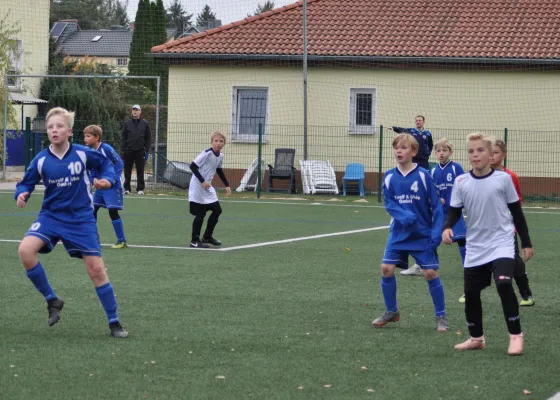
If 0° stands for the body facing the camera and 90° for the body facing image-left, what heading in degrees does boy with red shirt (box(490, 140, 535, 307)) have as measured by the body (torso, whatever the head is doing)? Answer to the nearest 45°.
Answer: approximately 45°

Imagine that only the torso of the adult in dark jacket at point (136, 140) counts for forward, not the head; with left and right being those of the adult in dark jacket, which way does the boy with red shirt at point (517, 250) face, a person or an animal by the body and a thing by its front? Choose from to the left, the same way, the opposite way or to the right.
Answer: to the right

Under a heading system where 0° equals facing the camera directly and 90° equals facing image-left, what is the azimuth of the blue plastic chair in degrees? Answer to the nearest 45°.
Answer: approximately 0°

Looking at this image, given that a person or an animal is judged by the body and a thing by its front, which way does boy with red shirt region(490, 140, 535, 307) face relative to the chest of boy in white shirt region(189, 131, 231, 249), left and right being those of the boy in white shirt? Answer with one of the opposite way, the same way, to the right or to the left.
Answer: to the right

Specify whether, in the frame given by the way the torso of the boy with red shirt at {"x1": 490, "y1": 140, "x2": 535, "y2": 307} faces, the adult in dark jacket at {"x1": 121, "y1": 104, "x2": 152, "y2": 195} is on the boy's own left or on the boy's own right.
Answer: on the boy's own right

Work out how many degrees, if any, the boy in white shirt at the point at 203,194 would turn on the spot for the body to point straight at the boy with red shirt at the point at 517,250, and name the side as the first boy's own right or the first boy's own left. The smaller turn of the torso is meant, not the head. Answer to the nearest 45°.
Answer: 0° — they already face them

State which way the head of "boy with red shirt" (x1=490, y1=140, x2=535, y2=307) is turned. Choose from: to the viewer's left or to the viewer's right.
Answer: to the viewer's left
